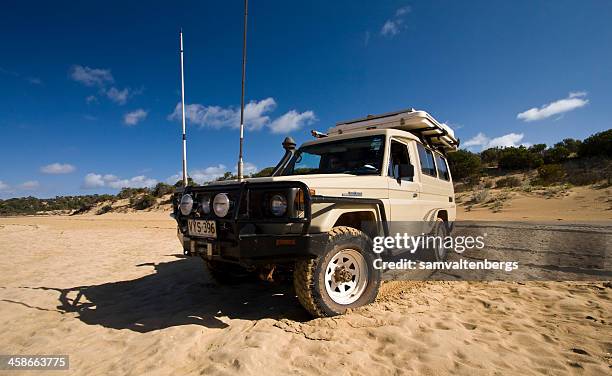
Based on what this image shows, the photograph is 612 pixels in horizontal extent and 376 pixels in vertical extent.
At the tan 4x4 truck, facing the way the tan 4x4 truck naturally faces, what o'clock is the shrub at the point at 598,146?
The shrub is roughly at 6 o'clock from the tan 4x4 truck.

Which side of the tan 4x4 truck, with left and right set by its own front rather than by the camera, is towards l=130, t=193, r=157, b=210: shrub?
right

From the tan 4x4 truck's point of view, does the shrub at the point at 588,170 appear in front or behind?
behind

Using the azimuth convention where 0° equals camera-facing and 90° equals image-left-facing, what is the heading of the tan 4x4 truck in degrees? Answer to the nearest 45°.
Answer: approximately 45°

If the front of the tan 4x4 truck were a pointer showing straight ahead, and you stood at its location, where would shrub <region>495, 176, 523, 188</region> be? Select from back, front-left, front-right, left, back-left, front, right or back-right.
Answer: back

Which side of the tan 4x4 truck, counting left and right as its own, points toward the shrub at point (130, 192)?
right

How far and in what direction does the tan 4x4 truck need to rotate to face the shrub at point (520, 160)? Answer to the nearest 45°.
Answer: approximately 180°

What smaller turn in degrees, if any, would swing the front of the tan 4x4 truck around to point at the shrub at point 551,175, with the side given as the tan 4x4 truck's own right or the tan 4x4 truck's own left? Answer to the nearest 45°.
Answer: approximately 180°

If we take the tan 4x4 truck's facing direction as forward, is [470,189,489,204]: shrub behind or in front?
behind

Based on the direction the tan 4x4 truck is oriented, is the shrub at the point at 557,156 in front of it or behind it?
behind

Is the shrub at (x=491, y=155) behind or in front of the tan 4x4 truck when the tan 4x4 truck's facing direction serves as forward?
behind
